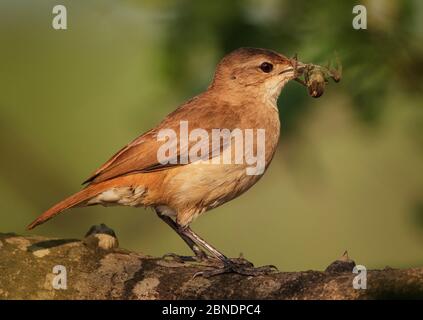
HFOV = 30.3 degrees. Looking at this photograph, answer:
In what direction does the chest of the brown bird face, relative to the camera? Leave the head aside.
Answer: to the viewer's right
